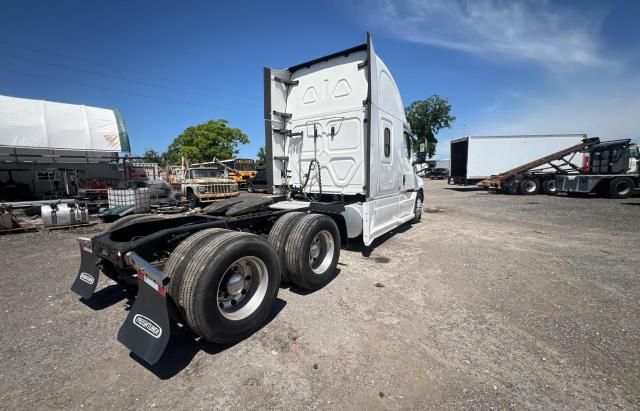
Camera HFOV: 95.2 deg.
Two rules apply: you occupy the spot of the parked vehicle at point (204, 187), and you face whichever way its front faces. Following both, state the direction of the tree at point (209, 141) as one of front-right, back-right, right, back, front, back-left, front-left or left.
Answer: back-left

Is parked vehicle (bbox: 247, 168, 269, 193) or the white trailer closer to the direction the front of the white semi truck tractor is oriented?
the white trailer

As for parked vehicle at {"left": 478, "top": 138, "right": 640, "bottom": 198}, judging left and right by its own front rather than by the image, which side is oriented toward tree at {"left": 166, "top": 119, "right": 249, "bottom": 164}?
back

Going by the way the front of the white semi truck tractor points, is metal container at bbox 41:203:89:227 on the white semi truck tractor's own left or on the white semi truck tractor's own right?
on the white semi truck tractor's own left

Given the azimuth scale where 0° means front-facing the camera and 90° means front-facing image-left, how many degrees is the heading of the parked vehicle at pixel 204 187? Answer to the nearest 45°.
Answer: approximately 315°

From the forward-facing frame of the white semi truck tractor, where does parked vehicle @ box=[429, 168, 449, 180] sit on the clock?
The parked vehicle is roughly at 12 o'clock from the white semi truck tractor.

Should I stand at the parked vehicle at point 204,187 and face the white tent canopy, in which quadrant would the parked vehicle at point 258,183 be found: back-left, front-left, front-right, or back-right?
back-right

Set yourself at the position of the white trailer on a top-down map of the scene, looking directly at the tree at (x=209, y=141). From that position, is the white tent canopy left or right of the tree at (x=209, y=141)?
left

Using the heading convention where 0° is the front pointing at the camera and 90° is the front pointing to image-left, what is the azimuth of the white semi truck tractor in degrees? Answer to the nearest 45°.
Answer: approximately 225°

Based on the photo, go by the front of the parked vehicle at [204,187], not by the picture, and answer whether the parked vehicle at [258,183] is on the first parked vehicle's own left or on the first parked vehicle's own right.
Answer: on the first parked vehicle's own left

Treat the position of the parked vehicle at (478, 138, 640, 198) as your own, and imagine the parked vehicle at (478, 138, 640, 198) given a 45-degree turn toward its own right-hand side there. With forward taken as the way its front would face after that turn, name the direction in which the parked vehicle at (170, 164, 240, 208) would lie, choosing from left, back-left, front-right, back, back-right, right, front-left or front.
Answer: right

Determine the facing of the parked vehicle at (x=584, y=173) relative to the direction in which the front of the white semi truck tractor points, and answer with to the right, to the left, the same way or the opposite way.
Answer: to the right

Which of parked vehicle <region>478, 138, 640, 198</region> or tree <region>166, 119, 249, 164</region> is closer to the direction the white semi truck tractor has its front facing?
the parked vehicle

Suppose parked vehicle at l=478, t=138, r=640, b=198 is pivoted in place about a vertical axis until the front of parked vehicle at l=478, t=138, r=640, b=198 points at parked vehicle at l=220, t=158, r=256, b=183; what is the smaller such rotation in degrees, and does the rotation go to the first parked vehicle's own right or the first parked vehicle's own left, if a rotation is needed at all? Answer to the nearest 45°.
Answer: approximately 180°

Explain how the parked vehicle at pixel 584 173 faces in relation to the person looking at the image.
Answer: facing to the right of the viewer
